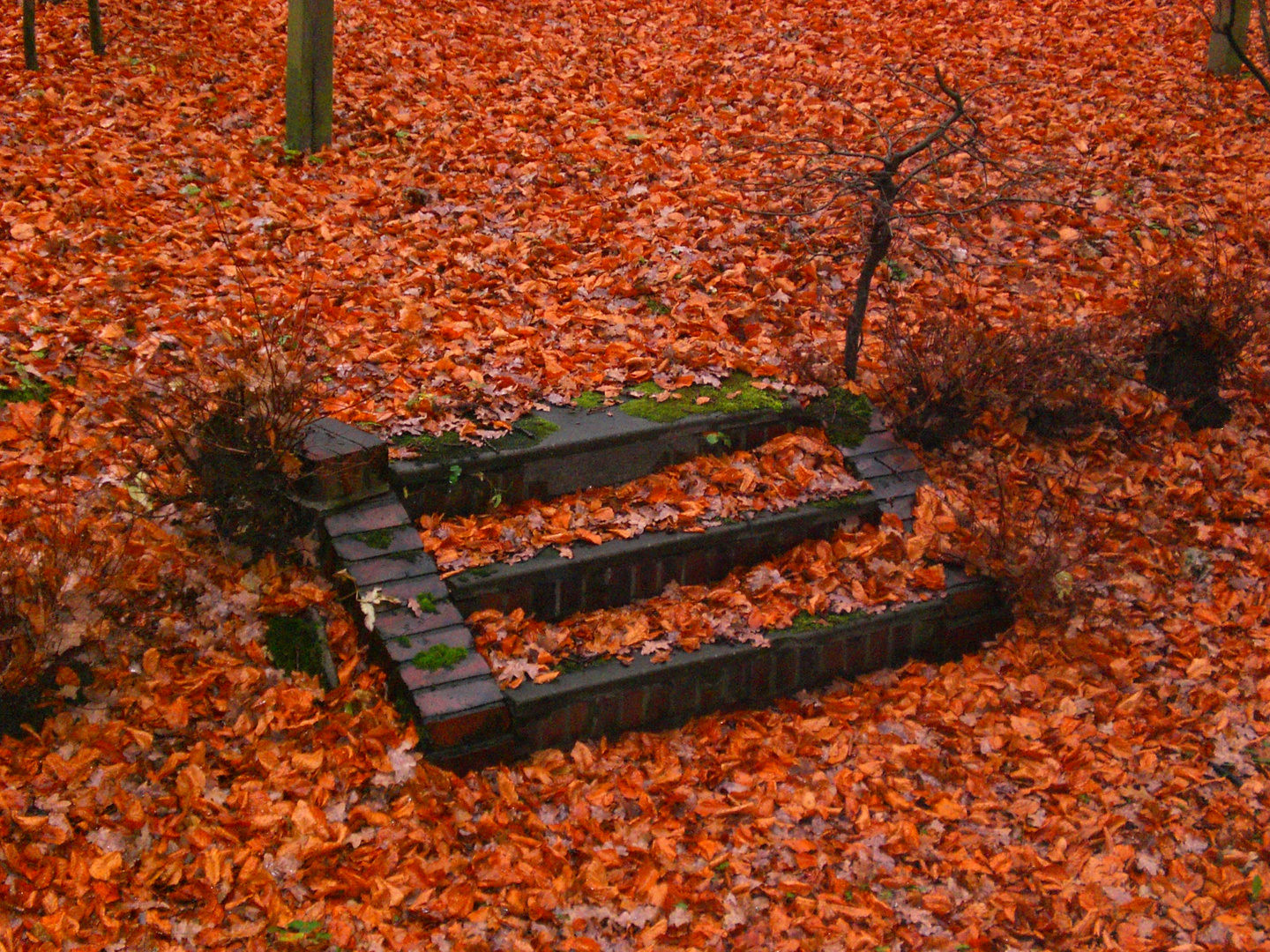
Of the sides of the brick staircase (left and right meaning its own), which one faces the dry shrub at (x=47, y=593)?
right

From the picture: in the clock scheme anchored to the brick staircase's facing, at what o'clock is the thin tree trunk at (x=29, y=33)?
The thin tree trunk is roughly at 6 o'clock from the brick staircase.

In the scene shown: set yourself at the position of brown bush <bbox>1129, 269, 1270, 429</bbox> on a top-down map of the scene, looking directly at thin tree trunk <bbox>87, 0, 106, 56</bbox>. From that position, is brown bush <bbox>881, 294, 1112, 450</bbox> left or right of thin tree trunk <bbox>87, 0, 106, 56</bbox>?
left

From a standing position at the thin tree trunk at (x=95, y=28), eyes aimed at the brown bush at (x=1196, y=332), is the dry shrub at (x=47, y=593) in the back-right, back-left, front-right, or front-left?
front-right

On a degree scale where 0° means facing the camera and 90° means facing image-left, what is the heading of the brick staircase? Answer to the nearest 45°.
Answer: approximately 315°

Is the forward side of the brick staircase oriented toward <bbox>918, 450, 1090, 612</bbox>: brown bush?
no

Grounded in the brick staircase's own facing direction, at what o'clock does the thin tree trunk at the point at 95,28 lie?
The thin tree trunk is roughly at 6 o'clock from the brick staircase.

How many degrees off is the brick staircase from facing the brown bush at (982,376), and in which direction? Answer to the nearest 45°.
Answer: approximately 90° to its left

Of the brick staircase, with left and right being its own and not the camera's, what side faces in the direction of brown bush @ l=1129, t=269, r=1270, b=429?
left
